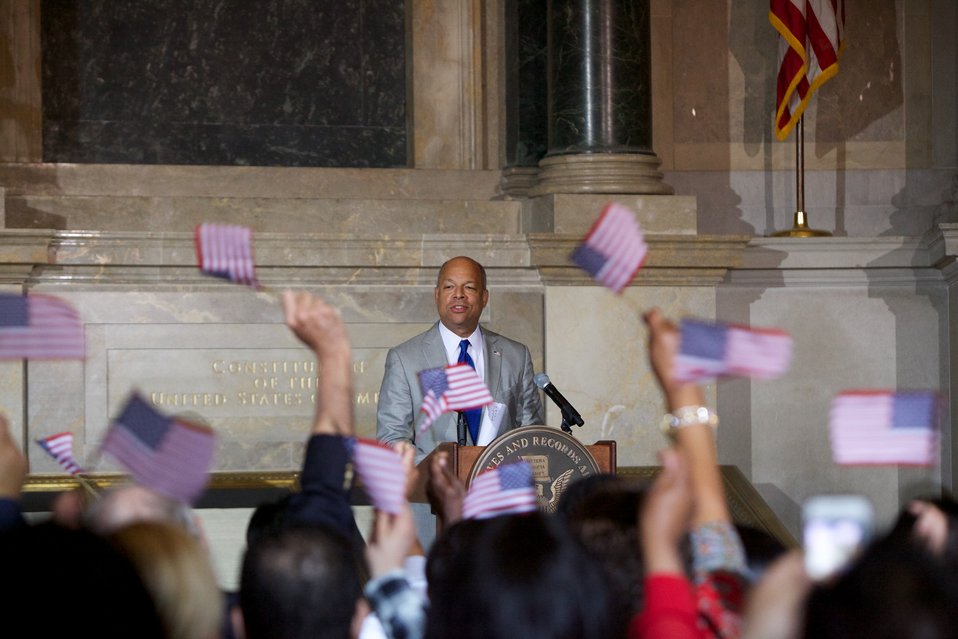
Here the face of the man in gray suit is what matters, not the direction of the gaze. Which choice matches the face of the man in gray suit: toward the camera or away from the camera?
toward the camera

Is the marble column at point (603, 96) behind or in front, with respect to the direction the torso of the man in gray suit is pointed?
behind

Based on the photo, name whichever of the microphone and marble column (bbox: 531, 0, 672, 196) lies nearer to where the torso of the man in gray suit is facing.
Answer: the microphone

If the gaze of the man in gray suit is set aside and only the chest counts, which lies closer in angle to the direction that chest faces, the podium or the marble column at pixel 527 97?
the podium

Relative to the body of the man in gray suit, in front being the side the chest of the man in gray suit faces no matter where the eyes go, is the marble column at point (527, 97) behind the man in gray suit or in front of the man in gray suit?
behind

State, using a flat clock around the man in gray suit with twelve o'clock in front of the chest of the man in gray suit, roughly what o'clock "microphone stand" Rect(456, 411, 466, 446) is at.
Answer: The microphone stand is roughly at 12 o'clock from the man in gray suit.

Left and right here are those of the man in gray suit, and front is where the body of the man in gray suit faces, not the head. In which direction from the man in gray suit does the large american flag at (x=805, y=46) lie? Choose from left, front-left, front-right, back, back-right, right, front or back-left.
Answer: back-left

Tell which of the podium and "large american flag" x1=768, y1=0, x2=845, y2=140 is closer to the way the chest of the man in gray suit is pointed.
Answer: the podium

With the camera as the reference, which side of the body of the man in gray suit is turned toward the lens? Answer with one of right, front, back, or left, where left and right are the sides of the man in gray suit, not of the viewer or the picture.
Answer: front

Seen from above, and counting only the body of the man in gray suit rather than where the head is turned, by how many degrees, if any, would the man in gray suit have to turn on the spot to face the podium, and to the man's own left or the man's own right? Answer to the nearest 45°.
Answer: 0° — they already face it

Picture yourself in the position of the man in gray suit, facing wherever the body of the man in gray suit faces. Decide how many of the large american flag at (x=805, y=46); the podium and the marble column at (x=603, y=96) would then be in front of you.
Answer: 1

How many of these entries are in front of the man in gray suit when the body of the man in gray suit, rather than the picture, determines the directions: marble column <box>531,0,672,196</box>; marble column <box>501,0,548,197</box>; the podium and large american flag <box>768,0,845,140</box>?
1

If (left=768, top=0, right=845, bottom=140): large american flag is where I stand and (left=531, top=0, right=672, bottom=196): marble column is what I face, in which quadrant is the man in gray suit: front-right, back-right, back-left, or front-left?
front-left

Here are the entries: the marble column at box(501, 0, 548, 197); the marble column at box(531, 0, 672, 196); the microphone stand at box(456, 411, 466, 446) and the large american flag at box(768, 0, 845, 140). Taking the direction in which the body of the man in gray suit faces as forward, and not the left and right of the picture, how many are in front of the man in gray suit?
1

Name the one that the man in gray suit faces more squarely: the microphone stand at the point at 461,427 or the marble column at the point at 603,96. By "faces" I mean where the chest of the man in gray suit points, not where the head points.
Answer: the microphone stand

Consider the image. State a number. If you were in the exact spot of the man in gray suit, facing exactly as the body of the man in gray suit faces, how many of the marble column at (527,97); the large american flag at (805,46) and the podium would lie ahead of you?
1
